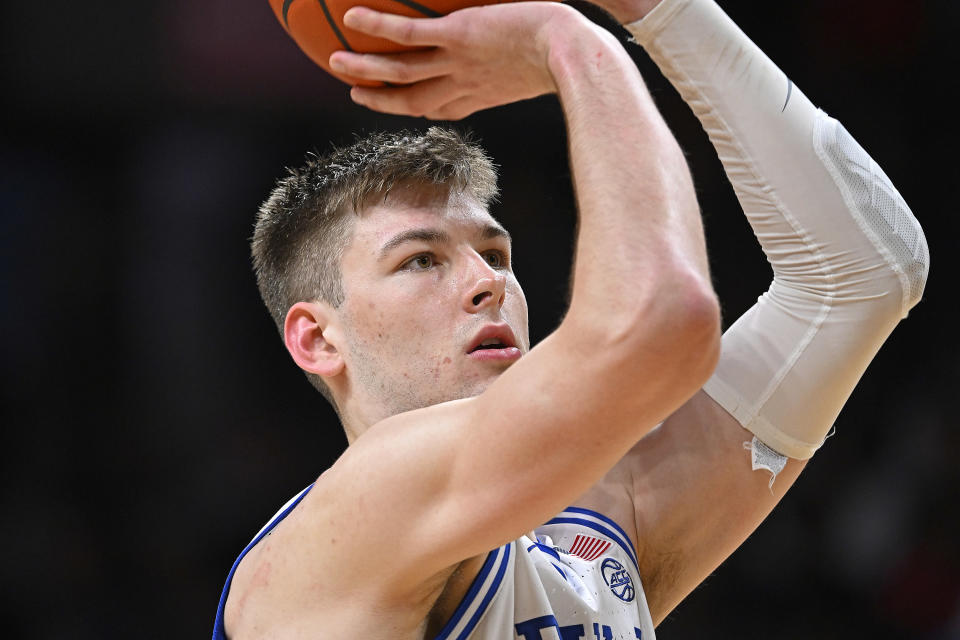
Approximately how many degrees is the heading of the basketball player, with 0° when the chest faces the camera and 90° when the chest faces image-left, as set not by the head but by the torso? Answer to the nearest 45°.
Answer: approximately 315°
